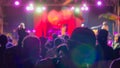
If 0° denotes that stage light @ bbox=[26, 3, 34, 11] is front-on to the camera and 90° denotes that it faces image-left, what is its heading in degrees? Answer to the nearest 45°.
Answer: approximately 0°
